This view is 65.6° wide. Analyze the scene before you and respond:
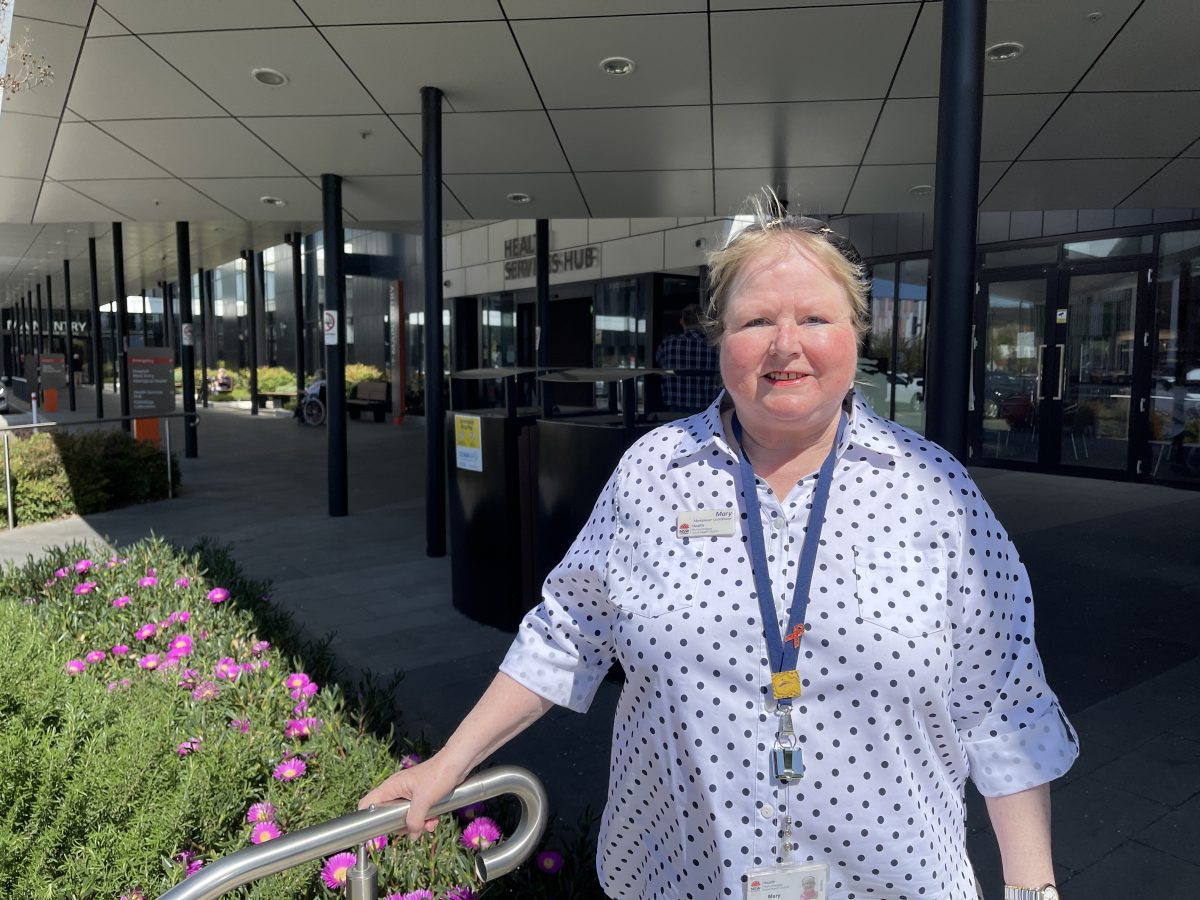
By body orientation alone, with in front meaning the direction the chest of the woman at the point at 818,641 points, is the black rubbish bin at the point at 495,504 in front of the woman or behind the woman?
behind

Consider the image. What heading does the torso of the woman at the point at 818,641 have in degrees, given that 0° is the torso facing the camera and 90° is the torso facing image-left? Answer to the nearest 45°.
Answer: approximately 0°

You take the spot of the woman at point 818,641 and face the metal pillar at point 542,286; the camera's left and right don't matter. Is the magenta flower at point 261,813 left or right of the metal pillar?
left

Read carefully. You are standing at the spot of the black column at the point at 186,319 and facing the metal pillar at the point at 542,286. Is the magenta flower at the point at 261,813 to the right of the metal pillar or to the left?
right

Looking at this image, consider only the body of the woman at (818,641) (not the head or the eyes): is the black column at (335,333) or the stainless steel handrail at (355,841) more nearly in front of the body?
the stainless steel handrail

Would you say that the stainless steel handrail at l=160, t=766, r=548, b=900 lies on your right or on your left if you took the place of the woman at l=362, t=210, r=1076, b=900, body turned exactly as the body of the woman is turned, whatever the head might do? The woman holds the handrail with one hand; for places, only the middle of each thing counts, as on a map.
on your right

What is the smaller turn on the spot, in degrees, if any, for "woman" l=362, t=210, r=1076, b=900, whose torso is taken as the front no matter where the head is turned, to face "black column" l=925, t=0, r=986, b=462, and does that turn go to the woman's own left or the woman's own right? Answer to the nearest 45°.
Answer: approximately 180°

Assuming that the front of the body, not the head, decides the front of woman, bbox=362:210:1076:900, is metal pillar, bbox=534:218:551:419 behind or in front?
behind

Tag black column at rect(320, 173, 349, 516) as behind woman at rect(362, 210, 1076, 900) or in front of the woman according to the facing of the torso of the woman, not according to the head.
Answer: behind

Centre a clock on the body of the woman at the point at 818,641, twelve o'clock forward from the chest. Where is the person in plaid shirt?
The person in plaid shirt is roughly at 6 o'clock from the woman.

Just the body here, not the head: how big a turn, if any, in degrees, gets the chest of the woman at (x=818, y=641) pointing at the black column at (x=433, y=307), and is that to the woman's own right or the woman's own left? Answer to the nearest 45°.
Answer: approximately 135° to the woman's own right
